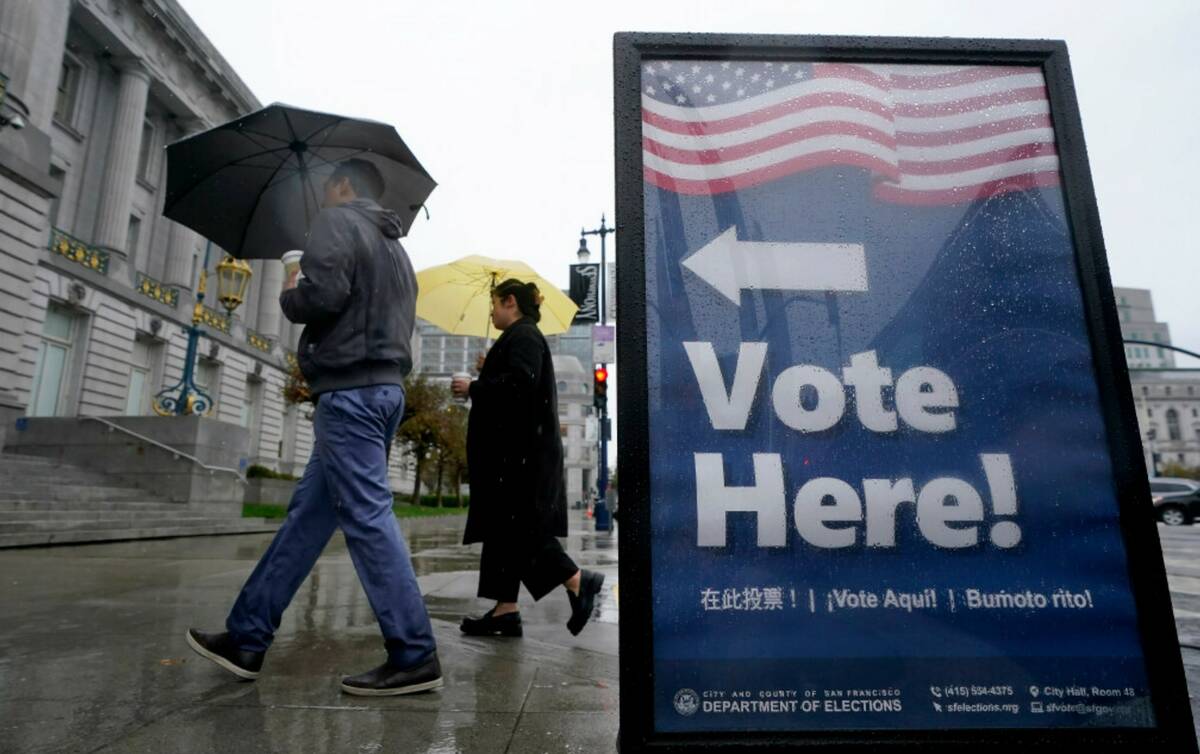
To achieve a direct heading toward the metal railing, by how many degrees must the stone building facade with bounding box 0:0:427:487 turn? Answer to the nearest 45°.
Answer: approximately 45° to its right

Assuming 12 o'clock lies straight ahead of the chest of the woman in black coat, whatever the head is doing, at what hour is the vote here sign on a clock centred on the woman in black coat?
The vote here sign is roughly at 8 o'clock from the woman in black coat.

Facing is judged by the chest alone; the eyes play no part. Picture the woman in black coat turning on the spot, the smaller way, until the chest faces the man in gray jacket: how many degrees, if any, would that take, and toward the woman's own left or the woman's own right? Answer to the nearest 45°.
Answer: approximately 45° to the woman's own left

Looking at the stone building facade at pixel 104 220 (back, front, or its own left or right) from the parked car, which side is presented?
front

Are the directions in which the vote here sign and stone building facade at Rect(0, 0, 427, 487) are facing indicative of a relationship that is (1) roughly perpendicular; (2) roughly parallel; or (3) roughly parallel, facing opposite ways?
roughly perpendicular

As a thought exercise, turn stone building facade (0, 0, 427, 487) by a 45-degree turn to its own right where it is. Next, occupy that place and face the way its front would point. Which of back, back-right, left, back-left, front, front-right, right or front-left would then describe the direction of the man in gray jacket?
front

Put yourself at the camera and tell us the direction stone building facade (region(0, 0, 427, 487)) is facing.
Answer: facing the viewer and to the right of the viewer

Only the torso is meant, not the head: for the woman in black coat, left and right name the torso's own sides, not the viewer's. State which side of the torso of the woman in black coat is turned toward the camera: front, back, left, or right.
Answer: left

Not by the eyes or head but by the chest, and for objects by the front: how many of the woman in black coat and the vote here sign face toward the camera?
1

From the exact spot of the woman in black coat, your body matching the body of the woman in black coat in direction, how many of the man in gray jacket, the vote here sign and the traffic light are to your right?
1

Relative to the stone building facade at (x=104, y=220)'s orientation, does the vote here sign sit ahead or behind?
ahead

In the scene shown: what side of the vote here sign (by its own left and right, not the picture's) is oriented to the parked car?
back

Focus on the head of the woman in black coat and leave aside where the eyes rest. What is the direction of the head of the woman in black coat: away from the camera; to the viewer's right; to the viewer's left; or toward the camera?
to the viewer's left
